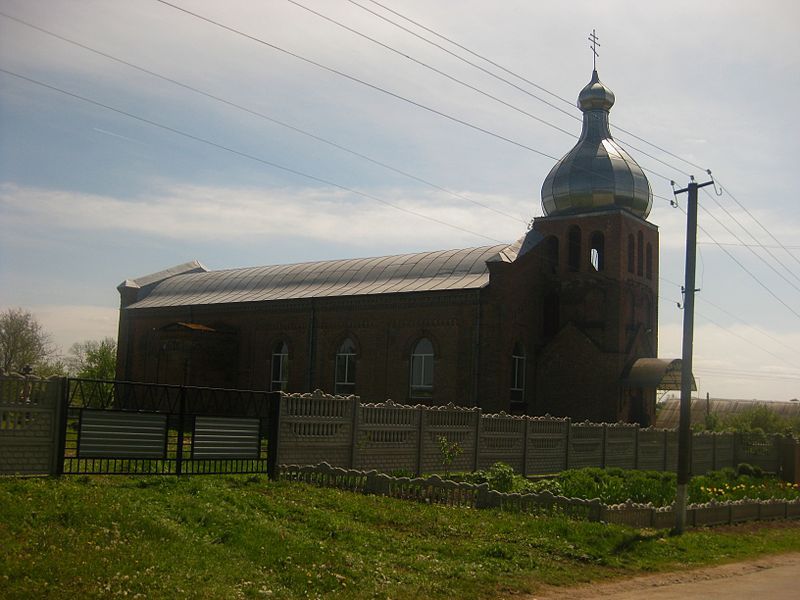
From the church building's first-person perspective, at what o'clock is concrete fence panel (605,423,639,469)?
The concrete fence panel is roughly at 1 o'clock from the church building.

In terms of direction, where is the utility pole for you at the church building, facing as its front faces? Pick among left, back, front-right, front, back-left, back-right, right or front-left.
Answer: front-right

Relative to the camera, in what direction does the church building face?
facing the viewer and to the right of the viewer

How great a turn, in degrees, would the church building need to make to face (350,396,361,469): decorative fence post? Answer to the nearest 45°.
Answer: approximately 45° to its right

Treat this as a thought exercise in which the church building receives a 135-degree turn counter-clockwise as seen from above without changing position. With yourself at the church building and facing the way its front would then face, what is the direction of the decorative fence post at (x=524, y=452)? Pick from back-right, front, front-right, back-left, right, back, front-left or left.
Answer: back

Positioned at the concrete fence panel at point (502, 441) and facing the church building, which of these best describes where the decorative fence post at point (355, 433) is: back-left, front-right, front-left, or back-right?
back-left

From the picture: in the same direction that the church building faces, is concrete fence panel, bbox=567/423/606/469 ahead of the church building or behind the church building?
ahead

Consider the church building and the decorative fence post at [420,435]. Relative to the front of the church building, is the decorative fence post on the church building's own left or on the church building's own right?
on the church building's own right

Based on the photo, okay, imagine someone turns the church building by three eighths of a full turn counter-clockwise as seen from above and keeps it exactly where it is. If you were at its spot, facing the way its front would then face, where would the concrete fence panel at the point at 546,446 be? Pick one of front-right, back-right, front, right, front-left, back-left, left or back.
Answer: back

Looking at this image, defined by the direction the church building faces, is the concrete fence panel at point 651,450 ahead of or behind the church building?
ahead

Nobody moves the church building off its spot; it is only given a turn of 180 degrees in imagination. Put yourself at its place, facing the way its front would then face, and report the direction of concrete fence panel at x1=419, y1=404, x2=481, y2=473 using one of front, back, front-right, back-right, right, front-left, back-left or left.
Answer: back-left

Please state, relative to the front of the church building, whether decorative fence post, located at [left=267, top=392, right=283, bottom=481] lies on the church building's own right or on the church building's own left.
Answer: on the church building's own right
